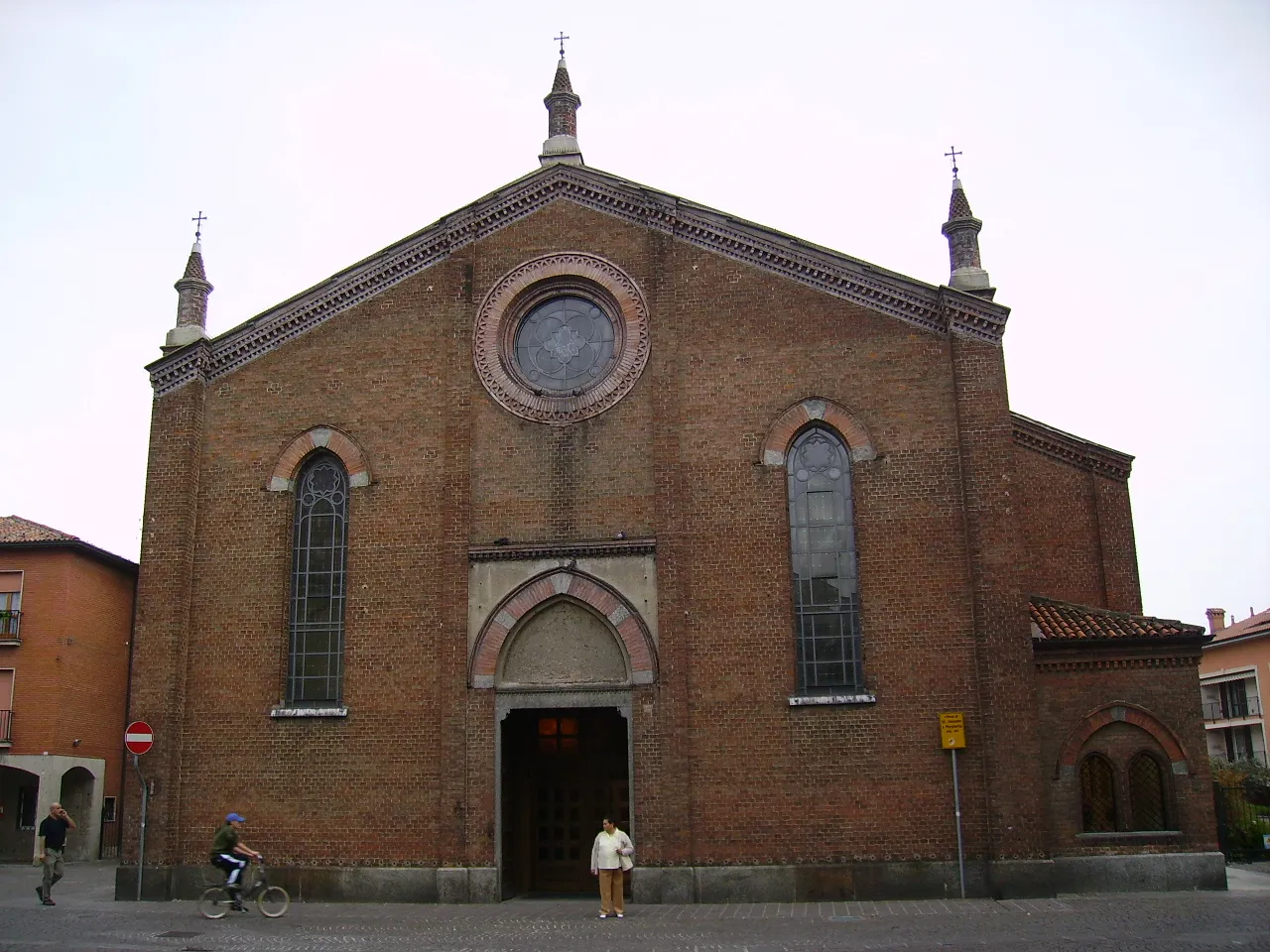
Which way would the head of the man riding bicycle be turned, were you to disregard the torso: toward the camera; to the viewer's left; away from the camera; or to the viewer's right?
to the viewer's right

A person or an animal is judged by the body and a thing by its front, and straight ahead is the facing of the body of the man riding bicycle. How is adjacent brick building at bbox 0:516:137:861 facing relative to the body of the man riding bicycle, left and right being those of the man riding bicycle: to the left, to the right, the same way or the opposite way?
to the right

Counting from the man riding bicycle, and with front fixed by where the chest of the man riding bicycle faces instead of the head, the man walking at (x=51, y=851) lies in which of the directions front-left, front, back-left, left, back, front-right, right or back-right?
back-left

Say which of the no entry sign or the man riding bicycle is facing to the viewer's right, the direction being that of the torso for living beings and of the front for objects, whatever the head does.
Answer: the man riding bicycle

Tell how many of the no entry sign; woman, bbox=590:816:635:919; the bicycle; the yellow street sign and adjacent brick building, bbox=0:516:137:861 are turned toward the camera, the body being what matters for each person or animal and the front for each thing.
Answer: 4

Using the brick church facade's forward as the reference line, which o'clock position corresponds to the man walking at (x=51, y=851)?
The man walking is roughly at 3 o'clock from the brick church facade.

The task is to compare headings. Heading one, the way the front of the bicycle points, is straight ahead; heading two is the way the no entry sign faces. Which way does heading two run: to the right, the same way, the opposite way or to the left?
to the right

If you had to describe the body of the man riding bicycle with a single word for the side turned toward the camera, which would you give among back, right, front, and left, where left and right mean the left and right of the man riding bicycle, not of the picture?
right
